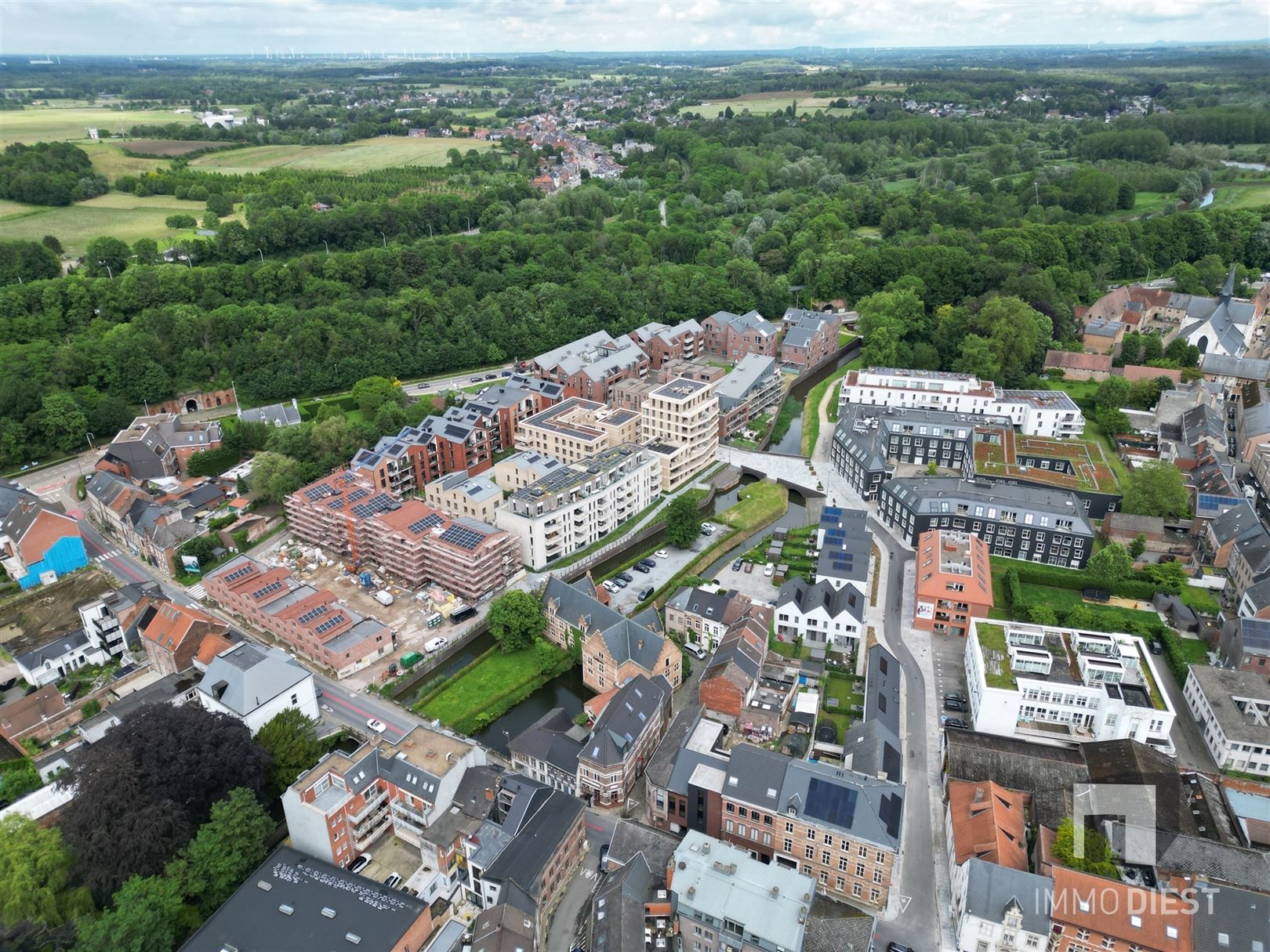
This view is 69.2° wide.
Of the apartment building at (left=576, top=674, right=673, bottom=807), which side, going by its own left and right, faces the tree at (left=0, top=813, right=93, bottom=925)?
right

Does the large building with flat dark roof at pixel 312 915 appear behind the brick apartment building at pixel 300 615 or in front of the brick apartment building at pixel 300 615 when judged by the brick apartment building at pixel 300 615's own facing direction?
in front

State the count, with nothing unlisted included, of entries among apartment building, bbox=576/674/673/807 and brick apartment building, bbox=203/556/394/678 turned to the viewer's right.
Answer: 0

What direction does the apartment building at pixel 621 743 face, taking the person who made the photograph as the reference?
facing the viewer

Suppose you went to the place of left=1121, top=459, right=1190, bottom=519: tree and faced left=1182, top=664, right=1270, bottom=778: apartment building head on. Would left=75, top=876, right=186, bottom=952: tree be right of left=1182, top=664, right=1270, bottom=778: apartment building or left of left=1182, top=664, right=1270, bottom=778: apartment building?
right

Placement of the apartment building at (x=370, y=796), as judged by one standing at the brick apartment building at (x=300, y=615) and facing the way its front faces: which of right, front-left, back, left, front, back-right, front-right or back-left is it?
front-left

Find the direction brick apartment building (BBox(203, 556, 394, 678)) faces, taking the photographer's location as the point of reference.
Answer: facing the viewer and to the left of the viewer

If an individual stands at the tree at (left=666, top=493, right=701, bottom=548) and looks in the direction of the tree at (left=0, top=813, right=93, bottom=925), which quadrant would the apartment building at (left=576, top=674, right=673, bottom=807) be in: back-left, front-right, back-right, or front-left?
front-left

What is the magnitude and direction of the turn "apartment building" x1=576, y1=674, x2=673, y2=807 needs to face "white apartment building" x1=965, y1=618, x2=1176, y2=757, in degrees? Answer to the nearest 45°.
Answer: approximately 90° to its left

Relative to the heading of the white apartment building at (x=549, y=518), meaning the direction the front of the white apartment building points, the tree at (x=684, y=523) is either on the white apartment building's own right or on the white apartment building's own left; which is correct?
on the white apartment building's own left

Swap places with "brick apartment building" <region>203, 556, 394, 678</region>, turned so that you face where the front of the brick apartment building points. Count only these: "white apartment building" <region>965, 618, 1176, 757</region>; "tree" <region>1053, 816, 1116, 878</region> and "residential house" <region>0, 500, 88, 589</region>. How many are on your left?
2

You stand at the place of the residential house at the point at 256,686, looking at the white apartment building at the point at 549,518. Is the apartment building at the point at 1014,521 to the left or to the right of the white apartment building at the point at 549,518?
right

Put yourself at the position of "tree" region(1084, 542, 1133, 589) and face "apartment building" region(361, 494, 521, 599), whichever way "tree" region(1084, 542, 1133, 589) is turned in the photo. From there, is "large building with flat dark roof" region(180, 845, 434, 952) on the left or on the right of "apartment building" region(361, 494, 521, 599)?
left

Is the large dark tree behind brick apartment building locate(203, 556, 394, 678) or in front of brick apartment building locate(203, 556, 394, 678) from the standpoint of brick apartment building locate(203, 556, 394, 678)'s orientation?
in front
